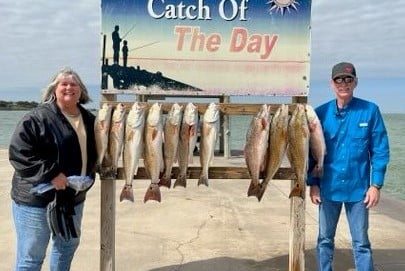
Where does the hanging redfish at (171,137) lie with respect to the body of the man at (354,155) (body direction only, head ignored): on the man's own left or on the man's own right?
on the man's own right

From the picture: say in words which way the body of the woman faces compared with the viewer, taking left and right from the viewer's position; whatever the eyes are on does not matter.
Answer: facing the viewer and to the right of the viewer

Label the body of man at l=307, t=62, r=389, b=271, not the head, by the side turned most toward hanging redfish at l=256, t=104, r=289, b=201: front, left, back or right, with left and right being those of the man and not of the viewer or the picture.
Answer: right

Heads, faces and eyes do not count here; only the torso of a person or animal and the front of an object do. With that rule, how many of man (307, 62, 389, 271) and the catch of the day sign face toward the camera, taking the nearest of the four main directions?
2

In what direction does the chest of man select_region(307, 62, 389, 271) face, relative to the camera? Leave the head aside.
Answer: toward the camera

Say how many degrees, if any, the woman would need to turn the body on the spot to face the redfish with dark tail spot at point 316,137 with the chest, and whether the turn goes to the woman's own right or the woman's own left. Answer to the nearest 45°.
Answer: approximately 45° to the woman's own left

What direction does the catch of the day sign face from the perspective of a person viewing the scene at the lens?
facing the viewer

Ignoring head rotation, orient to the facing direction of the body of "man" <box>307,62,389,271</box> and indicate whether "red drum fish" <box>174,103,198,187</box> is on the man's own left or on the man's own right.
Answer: on the man's own right

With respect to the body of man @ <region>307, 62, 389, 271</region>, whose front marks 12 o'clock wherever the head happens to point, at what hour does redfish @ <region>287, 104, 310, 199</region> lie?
The redfish is roughly at 2 o'clock from the man.
